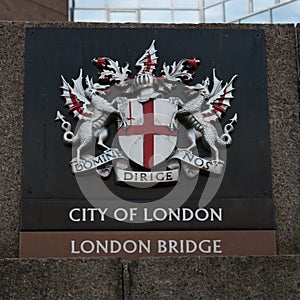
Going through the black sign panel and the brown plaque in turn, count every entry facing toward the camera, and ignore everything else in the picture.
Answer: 2

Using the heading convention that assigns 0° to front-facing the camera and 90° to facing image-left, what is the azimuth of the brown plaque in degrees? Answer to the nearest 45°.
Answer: approximately 0°

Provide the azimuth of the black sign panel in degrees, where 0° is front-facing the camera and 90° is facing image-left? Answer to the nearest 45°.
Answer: approximately 0°
